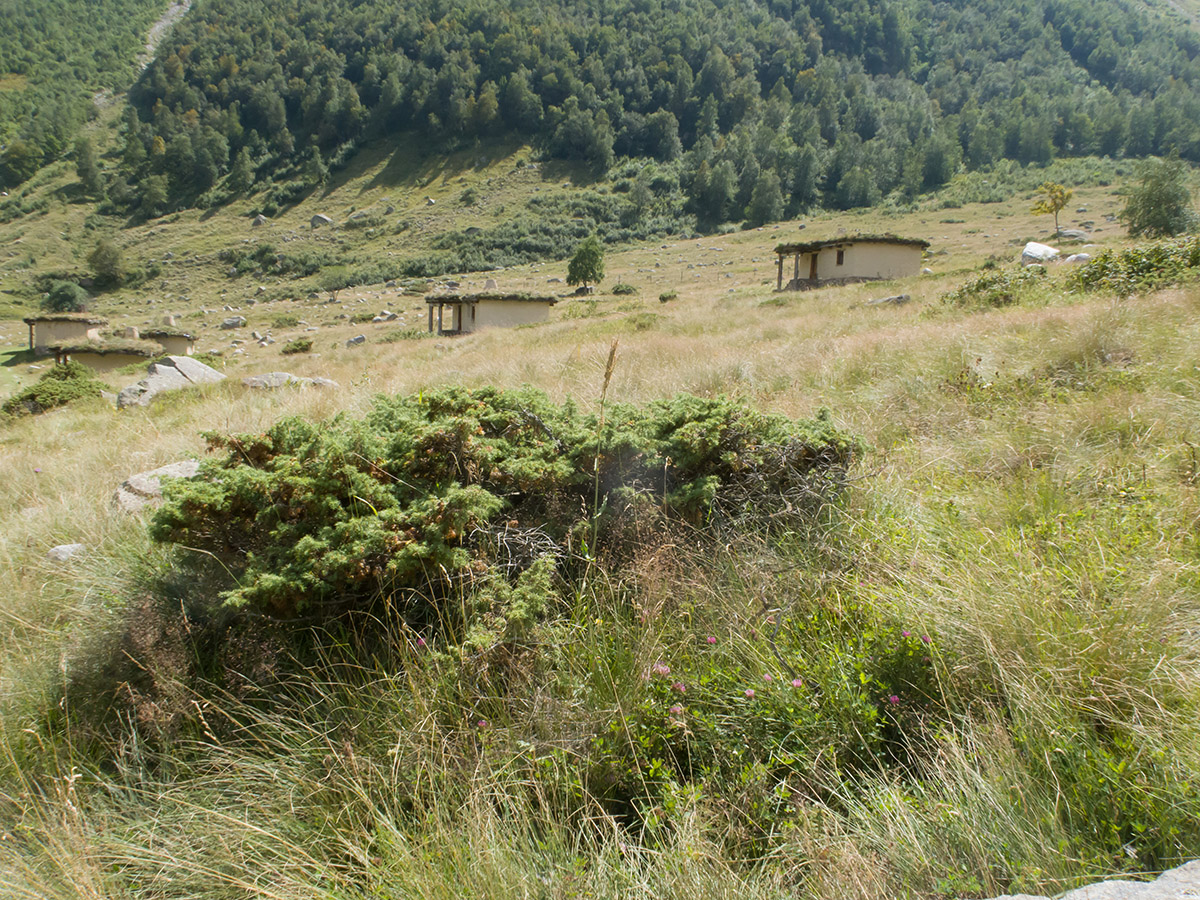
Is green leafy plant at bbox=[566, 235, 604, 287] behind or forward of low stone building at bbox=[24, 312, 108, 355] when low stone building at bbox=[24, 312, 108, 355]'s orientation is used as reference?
behind

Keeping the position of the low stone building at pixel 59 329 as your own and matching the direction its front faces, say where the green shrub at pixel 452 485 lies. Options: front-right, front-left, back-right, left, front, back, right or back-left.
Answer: left

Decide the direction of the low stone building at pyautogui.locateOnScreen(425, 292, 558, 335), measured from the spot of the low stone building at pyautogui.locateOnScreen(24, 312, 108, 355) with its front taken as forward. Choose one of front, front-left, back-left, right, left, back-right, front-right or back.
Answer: back-left

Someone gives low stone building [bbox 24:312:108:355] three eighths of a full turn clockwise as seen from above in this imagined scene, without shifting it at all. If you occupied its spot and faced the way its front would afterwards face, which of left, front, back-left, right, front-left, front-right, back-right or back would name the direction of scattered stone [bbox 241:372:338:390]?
back-right

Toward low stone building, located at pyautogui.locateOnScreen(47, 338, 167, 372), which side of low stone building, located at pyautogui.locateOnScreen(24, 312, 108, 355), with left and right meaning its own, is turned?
left

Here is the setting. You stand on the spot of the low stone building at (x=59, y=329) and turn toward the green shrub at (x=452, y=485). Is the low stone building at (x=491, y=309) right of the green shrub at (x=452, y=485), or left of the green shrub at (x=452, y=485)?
left

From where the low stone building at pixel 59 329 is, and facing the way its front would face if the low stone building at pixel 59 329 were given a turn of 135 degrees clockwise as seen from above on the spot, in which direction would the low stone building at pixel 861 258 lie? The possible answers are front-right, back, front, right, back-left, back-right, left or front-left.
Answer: right

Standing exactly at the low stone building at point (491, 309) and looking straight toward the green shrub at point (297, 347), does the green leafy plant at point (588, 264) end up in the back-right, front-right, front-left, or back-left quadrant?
back-right

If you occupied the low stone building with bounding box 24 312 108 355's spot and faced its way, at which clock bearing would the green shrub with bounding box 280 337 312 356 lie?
The green shrub is roughly at 8 o'clock from the low stone building.

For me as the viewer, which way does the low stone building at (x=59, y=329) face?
facing to the left of the viewer

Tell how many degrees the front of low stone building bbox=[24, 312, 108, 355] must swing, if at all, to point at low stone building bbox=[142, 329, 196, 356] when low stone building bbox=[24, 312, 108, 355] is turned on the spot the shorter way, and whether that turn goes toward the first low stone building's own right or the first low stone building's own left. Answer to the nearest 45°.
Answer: approximately 135° to the first low stone building's own left
